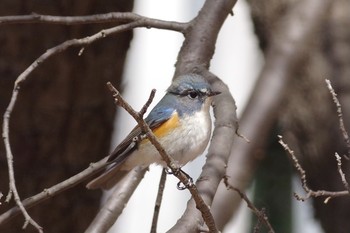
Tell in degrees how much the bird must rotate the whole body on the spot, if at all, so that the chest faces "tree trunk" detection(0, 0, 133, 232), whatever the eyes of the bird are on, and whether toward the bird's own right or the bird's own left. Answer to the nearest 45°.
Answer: approximately 135° to the bird's own left

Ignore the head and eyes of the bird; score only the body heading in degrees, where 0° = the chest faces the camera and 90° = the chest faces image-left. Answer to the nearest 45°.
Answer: approximately 270°

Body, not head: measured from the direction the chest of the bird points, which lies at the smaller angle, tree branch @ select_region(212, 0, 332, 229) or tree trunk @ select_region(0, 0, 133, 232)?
the tree branch
